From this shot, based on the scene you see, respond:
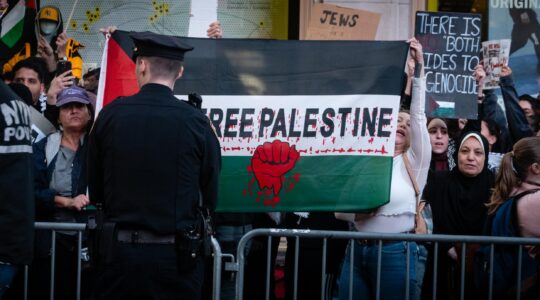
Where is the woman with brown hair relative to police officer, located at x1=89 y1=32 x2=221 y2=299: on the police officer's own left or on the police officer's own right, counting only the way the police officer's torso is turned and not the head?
on the police officer's own right

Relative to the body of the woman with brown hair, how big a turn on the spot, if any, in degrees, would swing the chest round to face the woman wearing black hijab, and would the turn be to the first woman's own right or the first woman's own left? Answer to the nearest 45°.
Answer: approximately 135° to the first woman's own left

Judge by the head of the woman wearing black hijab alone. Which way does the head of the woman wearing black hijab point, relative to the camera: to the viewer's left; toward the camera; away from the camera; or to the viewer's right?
toward the camera

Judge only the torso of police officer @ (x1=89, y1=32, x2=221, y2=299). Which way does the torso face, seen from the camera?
away from the camera

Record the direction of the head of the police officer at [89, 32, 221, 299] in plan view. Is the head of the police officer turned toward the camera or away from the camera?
away from the camera
